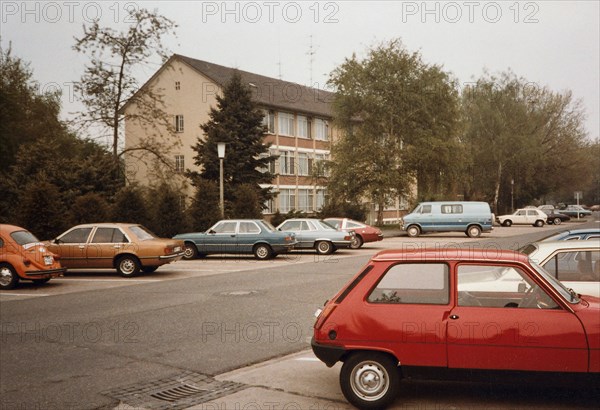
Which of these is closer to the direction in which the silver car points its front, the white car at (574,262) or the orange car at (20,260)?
the orange car

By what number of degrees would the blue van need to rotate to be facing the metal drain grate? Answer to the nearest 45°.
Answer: approximately 90° to its left

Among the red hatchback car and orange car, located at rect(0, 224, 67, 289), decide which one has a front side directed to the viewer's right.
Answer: the red hatchback car

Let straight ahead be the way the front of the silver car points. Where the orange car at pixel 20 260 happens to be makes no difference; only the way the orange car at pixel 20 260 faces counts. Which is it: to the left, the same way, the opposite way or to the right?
the same way

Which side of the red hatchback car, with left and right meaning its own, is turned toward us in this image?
right

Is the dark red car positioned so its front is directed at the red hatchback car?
no

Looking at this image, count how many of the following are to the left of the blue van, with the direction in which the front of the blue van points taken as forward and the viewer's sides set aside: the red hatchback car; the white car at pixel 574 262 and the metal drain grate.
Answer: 3

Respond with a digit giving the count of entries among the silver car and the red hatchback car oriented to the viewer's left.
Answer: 1

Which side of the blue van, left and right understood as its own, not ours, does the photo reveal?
left

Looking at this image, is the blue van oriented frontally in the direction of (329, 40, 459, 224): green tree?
no

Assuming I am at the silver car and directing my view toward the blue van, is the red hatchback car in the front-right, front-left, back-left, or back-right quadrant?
back-right

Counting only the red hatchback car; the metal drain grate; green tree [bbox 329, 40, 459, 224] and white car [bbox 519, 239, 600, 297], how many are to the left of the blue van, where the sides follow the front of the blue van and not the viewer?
3

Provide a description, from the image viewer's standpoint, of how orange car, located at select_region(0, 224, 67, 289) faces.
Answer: facing away from the viewer and to the left of the viewer
